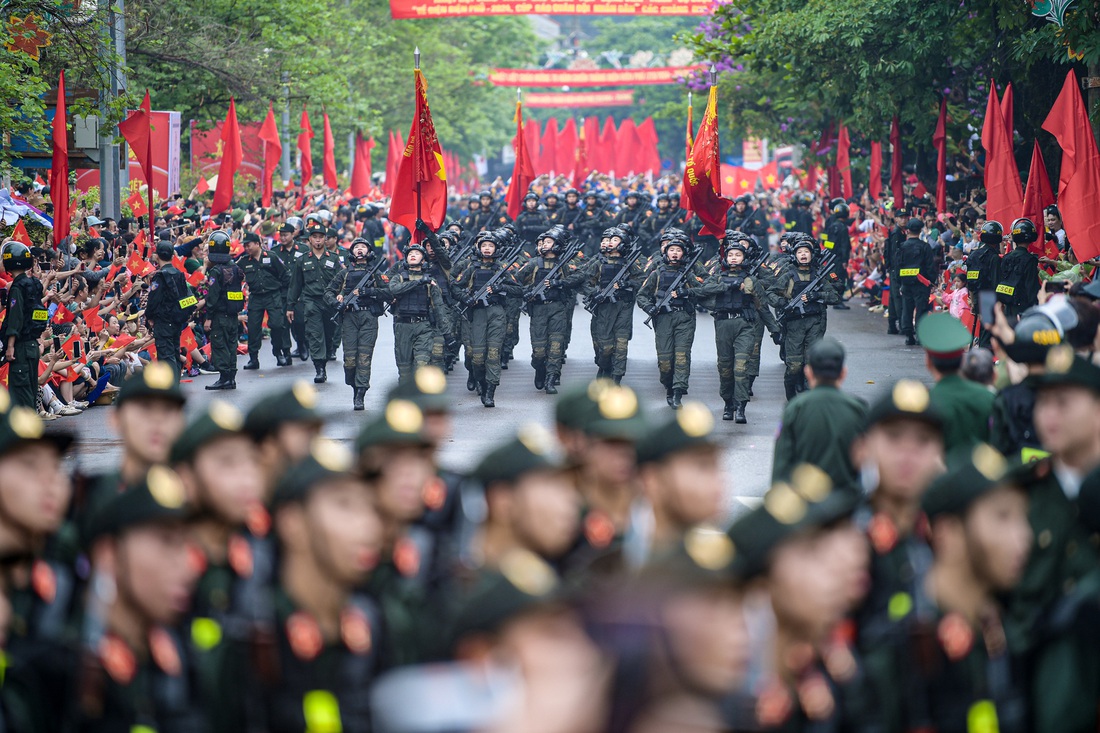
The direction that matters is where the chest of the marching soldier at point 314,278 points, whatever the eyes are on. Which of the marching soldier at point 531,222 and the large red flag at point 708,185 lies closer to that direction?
the large red flag

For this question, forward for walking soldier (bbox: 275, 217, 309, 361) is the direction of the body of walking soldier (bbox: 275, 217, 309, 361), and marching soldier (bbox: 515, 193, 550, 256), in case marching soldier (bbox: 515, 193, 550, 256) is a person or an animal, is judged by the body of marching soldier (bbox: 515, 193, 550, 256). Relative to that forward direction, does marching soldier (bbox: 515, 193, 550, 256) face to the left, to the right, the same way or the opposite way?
the same way

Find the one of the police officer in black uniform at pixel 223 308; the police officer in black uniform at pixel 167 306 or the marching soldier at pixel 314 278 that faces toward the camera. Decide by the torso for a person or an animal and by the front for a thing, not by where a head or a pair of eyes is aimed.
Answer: the marching soldier

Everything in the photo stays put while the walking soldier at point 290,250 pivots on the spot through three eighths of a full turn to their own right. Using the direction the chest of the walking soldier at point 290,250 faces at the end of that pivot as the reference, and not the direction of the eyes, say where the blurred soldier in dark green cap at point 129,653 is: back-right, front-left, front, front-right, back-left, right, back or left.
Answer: back-left

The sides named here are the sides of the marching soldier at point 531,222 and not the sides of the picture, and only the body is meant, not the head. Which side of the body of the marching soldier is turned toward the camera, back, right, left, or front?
front

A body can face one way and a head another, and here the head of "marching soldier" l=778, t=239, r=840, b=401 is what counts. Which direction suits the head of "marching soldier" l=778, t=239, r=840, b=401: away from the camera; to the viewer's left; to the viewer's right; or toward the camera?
toward the camera

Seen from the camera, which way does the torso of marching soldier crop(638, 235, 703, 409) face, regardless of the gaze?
toward the camera

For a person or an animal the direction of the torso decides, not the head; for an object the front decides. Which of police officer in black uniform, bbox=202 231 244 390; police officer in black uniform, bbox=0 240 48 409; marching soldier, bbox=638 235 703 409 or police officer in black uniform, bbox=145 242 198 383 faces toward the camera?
the marching soldier

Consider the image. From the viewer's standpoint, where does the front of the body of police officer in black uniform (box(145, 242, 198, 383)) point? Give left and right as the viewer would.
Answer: facing away from the viewer and to the left of the viewer

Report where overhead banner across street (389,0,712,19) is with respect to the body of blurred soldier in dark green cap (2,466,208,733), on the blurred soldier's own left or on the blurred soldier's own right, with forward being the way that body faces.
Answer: on the blurred soldier's own left

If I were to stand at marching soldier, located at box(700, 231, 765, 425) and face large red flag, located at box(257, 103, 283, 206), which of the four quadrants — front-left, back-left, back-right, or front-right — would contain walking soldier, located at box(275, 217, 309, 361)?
front-left

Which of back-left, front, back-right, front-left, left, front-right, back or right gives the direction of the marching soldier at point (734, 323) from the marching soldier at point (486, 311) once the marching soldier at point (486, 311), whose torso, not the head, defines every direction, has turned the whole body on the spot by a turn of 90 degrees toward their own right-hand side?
back-left

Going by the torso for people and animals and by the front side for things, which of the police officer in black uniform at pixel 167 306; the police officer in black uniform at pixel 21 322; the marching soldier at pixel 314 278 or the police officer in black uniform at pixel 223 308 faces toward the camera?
the marching soldier
